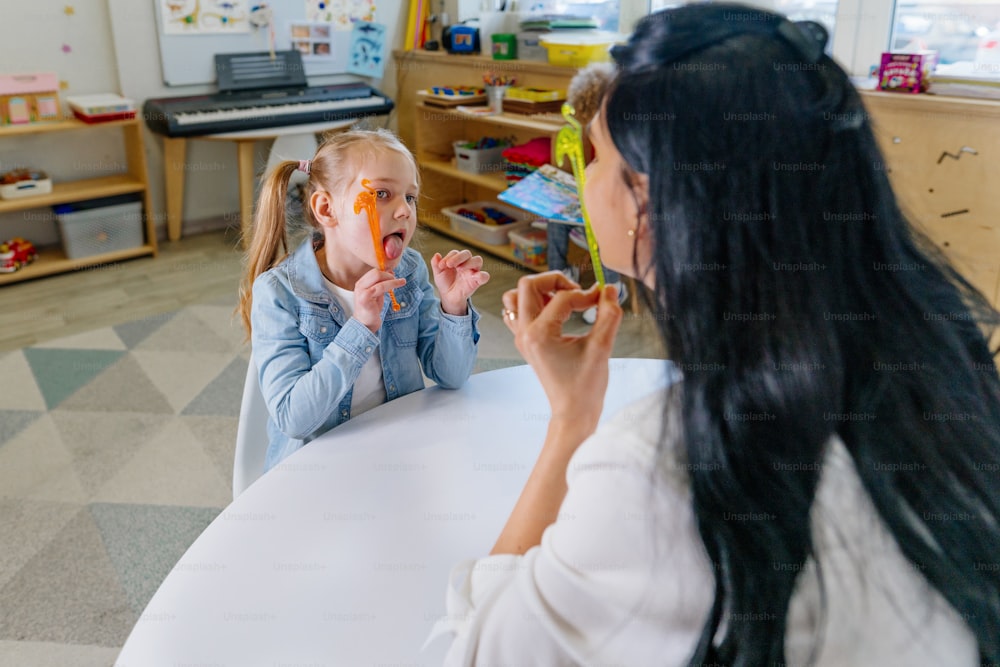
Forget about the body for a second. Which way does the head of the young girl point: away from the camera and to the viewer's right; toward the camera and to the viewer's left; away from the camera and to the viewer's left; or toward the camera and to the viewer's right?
toward the camera and to the viewer's right

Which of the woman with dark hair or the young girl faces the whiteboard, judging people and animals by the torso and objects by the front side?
the woman with dark hair

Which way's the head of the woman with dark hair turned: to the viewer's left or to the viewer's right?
to the viewer's left

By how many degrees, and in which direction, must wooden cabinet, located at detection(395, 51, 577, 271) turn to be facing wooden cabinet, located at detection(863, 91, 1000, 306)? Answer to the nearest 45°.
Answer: approximately 90° to its left

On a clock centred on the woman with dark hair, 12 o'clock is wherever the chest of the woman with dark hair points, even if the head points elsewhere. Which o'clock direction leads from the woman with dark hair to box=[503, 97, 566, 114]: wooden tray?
The wooden tray is roughly at 1 o'clock from the woman with dark hair.

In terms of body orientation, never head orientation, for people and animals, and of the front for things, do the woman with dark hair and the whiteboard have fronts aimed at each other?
yes

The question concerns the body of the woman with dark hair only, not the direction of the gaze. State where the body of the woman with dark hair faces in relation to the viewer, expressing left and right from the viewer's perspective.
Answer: facing away from the viewer and to the left of the viewer

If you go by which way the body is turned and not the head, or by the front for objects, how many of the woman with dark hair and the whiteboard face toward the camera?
1

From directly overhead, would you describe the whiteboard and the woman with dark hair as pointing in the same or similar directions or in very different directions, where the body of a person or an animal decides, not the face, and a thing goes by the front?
very different directions

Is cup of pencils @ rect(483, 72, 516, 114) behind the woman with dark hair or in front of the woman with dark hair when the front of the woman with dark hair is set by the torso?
in front

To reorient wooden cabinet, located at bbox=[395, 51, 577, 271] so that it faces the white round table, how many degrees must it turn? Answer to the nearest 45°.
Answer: approximately 45° to its left
